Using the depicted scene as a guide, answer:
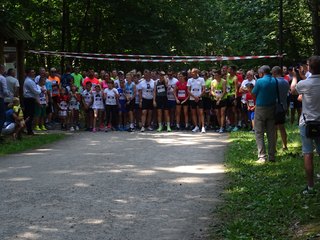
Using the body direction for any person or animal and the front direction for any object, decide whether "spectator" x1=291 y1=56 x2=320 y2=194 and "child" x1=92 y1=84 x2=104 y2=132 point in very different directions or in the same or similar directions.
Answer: very different directions

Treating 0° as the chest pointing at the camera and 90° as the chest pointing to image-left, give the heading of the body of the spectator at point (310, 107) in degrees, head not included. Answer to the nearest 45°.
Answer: approximately 135°

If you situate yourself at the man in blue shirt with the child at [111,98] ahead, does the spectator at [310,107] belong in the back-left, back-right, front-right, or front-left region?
back-left

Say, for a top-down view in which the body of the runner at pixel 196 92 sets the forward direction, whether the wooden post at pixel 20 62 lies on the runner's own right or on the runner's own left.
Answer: on the runner's own right

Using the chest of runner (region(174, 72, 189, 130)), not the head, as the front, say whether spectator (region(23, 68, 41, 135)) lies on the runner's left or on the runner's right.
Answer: on the runner's right

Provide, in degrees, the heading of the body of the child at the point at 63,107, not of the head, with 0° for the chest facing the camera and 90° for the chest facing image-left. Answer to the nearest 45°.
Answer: approximately 0°

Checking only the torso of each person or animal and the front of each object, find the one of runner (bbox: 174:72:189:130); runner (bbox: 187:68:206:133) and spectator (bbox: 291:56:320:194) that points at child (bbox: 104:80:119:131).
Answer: the spectator

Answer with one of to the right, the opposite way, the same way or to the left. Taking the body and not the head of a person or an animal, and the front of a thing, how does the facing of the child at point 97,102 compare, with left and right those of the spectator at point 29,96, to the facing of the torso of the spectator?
to the right

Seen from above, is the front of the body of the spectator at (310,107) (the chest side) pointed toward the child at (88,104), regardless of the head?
yes

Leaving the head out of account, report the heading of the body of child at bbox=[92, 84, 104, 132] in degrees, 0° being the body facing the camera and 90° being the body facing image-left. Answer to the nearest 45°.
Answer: approximately 0°
